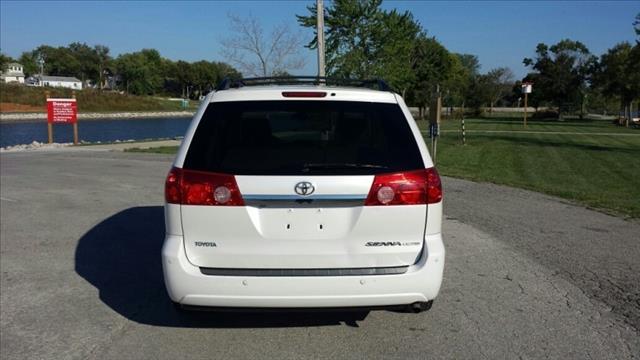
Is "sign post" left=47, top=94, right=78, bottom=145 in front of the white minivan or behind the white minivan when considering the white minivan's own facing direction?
in front

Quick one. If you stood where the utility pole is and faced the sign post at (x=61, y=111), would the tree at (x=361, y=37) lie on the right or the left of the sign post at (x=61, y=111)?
right

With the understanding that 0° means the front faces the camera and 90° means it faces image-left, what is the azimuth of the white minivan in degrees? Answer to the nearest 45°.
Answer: approximately 180°

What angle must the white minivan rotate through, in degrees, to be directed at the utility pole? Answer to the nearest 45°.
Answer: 0° — it already faces it
